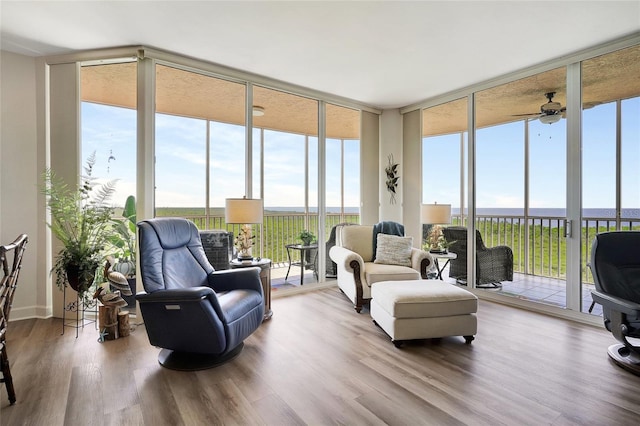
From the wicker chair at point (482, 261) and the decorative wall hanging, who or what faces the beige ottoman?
the decorative wall hanging

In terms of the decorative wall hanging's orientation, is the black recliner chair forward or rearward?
forward

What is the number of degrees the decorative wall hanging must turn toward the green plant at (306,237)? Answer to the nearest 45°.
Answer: approximately 45° to its right

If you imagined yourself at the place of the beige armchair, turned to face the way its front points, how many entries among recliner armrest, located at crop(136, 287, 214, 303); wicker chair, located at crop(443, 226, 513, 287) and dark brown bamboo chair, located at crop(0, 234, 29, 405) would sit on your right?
2

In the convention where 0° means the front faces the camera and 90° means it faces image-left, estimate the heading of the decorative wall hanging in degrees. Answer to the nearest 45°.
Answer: approximately 0°

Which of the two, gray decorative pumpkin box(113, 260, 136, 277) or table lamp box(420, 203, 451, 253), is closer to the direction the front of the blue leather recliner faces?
the table lamp

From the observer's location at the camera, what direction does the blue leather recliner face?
facing the viewer and to the right of the viewer

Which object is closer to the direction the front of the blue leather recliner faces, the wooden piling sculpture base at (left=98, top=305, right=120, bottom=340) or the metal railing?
the metal railing

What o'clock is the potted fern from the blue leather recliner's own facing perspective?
The potted fern is roughly at 6 o'clock from the blue leather recliner.

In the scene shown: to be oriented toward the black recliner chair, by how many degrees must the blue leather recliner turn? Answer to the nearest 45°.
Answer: approximately 45° to its left

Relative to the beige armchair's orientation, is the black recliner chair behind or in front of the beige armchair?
in front

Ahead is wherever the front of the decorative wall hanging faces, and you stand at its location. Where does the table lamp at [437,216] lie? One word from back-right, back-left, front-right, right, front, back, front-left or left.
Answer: front-left

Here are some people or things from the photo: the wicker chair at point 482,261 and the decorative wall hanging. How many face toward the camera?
1

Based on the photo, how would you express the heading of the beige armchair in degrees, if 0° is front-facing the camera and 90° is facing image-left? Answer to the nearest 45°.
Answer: approximately 315°
